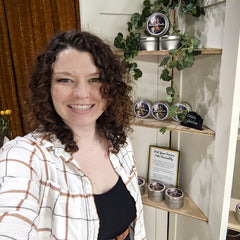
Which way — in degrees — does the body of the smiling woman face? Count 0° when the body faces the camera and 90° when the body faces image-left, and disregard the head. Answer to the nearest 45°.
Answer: approximately 315°

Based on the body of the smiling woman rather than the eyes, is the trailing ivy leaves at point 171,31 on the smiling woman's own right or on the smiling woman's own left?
on the smiling woman's own left

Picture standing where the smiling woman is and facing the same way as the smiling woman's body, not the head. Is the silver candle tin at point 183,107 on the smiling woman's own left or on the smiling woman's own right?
on the smiling woman's own left

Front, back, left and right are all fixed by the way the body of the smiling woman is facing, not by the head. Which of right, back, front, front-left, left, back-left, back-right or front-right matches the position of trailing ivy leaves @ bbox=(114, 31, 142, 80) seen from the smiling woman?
left

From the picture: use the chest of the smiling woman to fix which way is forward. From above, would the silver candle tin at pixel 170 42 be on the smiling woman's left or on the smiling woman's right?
on the smiling woman's left

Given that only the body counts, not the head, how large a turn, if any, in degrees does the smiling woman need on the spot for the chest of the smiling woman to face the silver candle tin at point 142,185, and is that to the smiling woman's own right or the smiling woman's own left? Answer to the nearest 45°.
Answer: approximately 90° to the smiling woman's own left

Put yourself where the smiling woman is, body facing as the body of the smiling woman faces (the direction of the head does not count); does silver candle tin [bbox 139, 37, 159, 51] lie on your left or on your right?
on your left
